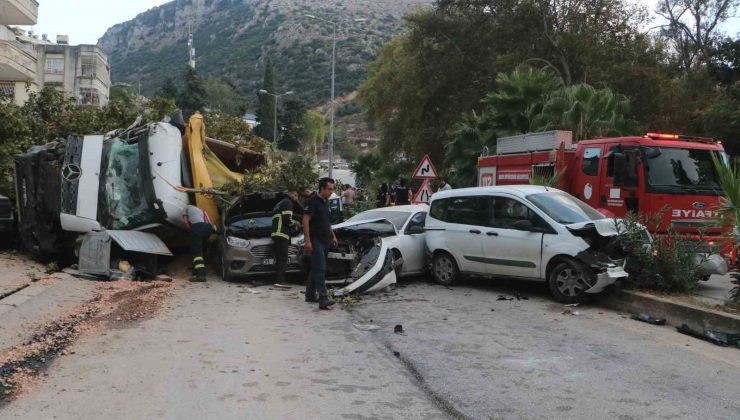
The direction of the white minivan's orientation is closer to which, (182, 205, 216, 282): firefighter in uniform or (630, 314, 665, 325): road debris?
the road debris

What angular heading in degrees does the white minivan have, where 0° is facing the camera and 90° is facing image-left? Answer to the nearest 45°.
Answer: approximately 315°

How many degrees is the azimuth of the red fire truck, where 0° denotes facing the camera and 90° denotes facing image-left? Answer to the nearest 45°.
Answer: approximately 315°

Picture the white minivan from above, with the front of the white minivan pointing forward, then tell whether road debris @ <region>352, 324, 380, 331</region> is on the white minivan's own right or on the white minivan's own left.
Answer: on the white minivan's own right

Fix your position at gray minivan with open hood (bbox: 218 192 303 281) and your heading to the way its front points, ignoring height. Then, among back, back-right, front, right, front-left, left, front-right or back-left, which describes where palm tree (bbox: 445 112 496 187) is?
back-left

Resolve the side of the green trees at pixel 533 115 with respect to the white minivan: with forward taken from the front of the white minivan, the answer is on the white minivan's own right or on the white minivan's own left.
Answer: on the white minivan's own left

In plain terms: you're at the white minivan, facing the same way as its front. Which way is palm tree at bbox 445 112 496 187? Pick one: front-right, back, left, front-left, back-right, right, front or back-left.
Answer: back-left

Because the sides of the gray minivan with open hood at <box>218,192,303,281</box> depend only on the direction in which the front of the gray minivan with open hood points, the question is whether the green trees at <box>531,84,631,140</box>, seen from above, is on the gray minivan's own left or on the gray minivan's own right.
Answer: on the gray minivan's own left
